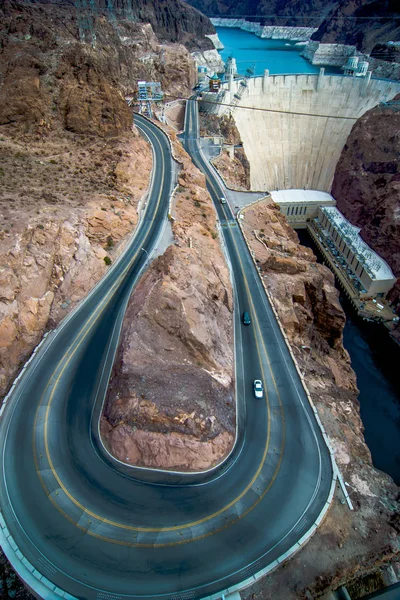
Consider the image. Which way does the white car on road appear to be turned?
toward the camera
